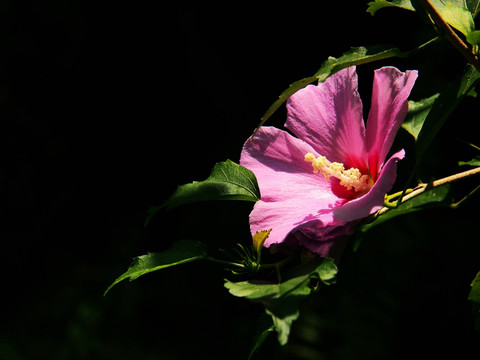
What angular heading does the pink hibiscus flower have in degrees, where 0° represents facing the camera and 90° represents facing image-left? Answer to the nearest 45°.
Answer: approximately 45°
